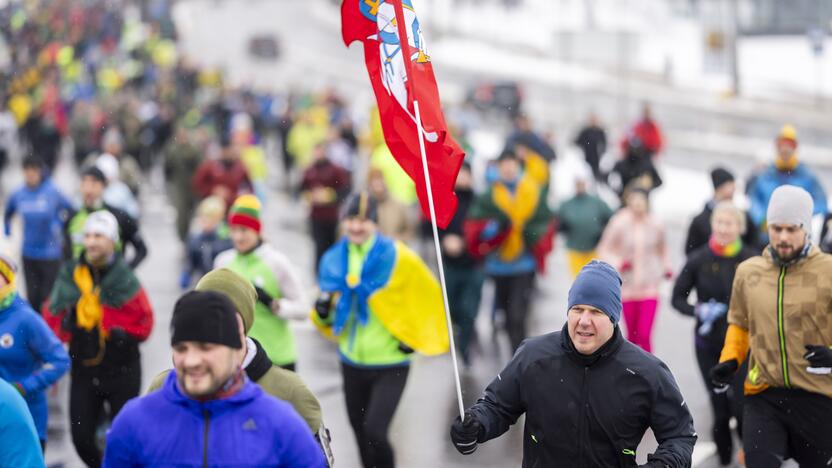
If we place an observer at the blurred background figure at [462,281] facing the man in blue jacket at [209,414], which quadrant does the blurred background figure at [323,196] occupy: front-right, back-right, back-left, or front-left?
back-right

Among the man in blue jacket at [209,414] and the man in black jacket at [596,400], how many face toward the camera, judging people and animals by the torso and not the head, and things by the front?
2

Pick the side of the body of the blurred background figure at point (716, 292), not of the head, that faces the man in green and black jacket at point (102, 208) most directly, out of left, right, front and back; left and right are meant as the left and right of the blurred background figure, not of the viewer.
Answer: right

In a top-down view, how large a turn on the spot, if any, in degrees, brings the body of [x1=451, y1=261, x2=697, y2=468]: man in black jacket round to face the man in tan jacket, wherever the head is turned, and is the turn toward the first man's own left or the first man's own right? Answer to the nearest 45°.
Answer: approximately 135° to the first man's own left

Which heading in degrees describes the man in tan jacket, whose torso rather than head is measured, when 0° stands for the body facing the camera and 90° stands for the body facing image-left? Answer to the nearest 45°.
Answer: approximately 0°

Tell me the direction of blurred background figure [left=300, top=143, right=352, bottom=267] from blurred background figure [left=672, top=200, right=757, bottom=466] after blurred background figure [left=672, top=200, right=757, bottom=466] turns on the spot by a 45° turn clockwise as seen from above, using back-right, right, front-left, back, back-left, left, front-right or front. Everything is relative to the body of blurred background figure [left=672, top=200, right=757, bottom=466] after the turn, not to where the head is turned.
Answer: right

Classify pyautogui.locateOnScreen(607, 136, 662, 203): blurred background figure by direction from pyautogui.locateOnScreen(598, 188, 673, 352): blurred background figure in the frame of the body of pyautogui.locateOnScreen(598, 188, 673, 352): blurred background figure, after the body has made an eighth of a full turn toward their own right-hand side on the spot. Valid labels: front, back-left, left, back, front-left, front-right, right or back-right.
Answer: back-right

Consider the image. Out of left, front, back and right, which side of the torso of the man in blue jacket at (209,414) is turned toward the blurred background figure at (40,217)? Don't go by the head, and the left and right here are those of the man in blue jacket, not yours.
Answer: back
